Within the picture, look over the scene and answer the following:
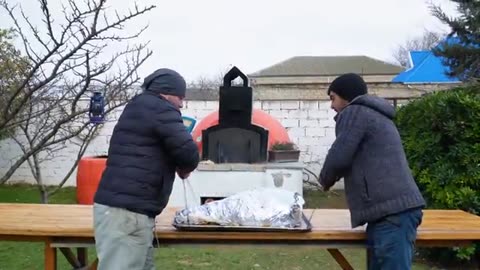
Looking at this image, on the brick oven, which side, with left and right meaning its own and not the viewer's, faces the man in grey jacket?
front

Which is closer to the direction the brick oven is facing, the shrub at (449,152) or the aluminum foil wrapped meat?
the aluminum foil wrapped meat

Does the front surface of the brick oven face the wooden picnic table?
yes

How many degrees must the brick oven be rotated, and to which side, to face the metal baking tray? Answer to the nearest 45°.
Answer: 0° — it already faces it

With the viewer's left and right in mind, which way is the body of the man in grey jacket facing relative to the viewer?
facing to the left of the viewer

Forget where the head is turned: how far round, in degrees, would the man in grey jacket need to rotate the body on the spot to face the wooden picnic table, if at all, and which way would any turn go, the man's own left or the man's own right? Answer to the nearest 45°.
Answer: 0° — they already face it

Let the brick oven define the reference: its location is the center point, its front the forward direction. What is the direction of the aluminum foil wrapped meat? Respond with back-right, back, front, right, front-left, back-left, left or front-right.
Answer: front

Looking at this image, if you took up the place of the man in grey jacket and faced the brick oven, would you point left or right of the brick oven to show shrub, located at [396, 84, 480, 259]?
right

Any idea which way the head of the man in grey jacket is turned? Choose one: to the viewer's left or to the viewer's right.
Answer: to the viewer's left

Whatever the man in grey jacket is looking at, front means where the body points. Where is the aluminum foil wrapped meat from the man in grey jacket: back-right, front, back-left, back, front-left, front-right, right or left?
front

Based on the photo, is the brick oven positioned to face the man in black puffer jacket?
yes

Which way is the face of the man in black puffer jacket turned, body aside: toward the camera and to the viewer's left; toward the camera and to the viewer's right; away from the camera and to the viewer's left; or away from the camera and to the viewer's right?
away from the camera and to the viewer's right

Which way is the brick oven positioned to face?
toward the camera
